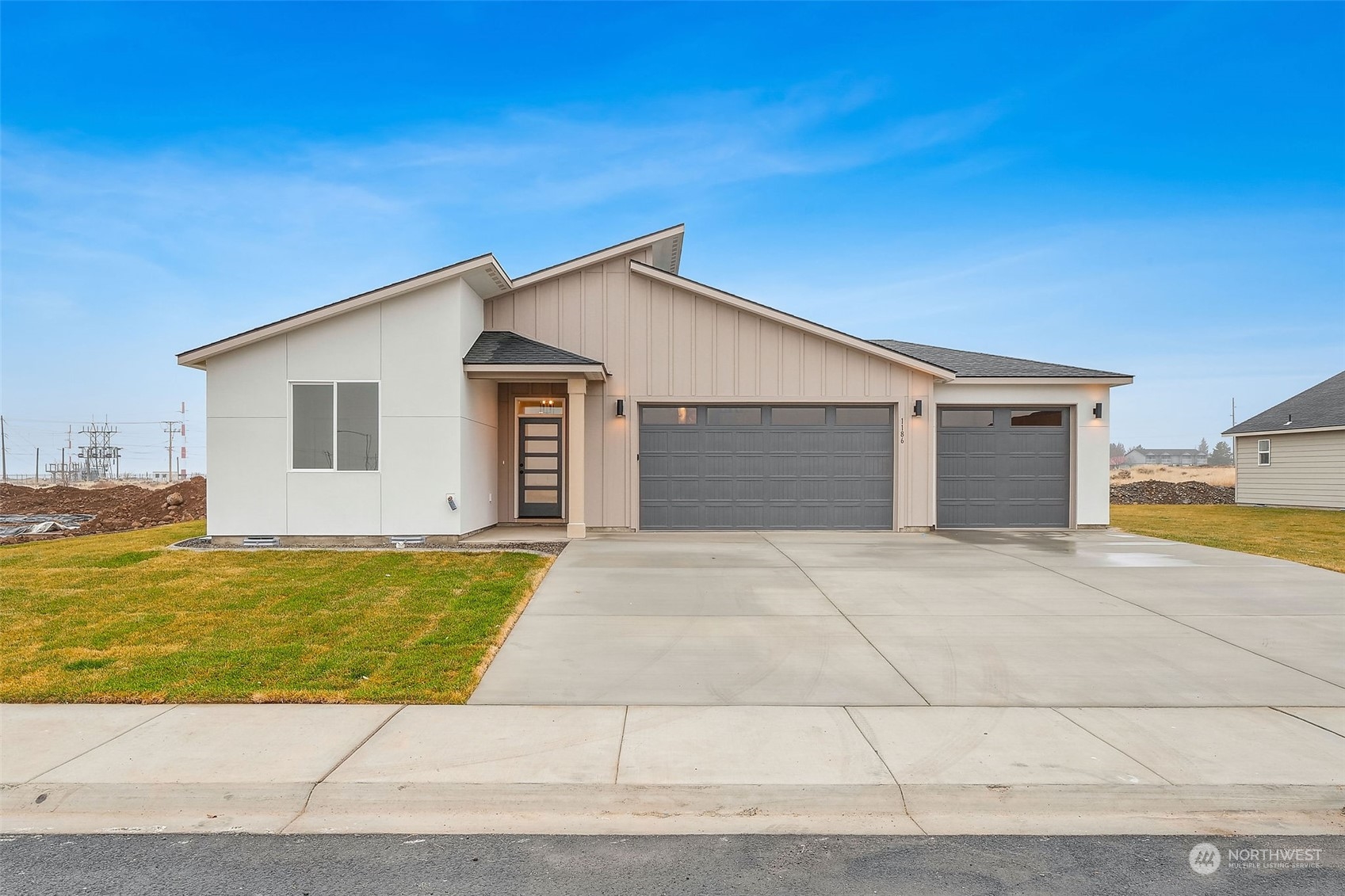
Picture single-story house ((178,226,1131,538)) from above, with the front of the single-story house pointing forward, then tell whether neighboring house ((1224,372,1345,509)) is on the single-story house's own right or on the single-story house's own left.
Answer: on the single-story house's own left

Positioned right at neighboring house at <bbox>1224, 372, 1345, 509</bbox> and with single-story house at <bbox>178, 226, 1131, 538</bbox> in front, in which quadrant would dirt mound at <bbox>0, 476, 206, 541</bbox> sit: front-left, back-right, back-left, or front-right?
front-right

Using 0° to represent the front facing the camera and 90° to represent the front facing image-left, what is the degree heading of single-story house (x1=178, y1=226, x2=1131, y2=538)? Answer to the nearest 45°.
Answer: approximately 0°

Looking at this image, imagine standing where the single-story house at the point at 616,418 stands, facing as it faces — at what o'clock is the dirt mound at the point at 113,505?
The dirt mound is roughly at 4 o'clock from the single-story house.

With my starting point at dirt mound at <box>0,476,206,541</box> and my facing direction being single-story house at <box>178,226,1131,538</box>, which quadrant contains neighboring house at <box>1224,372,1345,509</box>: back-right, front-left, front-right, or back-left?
front-left

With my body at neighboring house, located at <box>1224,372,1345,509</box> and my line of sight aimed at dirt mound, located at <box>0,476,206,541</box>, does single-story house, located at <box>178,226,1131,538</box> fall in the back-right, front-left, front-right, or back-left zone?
front-left

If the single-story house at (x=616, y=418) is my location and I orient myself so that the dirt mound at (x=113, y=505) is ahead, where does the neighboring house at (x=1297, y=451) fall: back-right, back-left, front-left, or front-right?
back-right

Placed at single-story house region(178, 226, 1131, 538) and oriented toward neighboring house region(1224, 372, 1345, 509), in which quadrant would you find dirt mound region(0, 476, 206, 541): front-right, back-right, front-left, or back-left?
back-left
